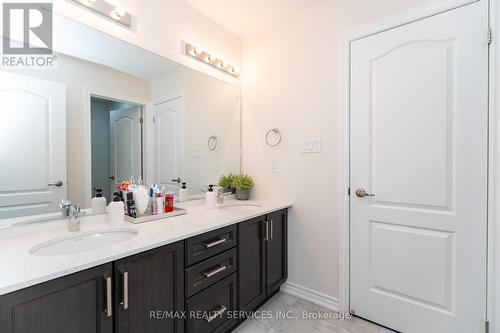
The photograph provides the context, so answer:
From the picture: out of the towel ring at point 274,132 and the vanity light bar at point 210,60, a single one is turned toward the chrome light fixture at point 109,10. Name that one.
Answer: the towel ring

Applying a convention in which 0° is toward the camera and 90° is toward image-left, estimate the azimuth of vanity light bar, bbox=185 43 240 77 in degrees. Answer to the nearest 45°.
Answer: approximately 315°

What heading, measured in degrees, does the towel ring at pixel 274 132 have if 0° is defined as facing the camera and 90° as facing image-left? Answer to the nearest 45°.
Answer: approximately 45°

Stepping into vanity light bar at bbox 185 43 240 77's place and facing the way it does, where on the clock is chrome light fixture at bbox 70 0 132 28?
The chrome light fixture is roughly at 3 o'clock from the vanity light bar.

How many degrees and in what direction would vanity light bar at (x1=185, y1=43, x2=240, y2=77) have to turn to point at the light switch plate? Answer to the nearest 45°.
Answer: approximately 45° to its left
